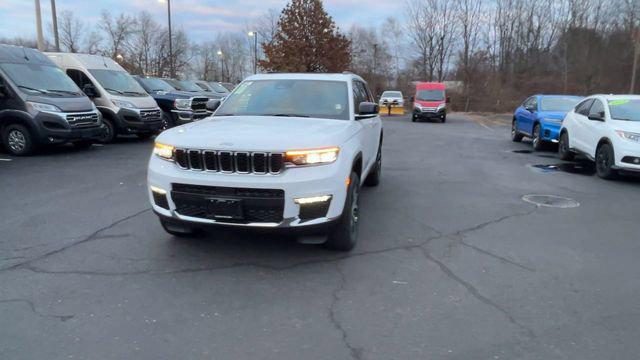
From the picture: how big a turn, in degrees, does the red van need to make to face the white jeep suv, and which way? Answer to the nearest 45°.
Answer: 0° — it already faces it

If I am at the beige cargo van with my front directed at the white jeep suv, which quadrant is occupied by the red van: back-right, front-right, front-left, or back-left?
back-left

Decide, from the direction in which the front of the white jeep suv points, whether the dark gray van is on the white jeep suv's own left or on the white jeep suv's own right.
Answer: on the white jeep suv's own right

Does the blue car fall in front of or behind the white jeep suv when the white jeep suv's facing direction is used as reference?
behind

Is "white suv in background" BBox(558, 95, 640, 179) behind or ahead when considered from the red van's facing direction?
ahead

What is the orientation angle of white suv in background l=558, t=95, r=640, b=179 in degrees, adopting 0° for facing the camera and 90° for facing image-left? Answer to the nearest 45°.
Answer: approximately 315°

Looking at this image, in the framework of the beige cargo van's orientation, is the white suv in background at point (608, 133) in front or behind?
in front

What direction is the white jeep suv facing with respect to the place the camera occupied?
facing the viewer and to the left of the viewer

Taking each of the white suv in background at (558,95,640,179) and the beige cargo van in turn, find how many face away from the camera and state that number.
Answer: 0

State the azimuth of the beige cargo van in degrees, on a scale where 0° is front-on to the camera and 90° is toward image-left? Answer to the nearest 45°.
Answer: approximately 315°

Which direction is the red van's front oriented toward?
toward the camera

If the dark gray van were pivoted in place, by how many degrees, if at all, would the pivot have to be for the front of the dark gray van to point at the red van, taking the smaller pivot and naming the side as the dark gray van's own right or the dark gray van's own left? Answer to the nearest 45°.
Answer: approximately 90° to the dark gray van's own left

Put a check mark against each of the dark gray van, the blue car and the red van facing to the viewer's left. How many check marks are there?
0
